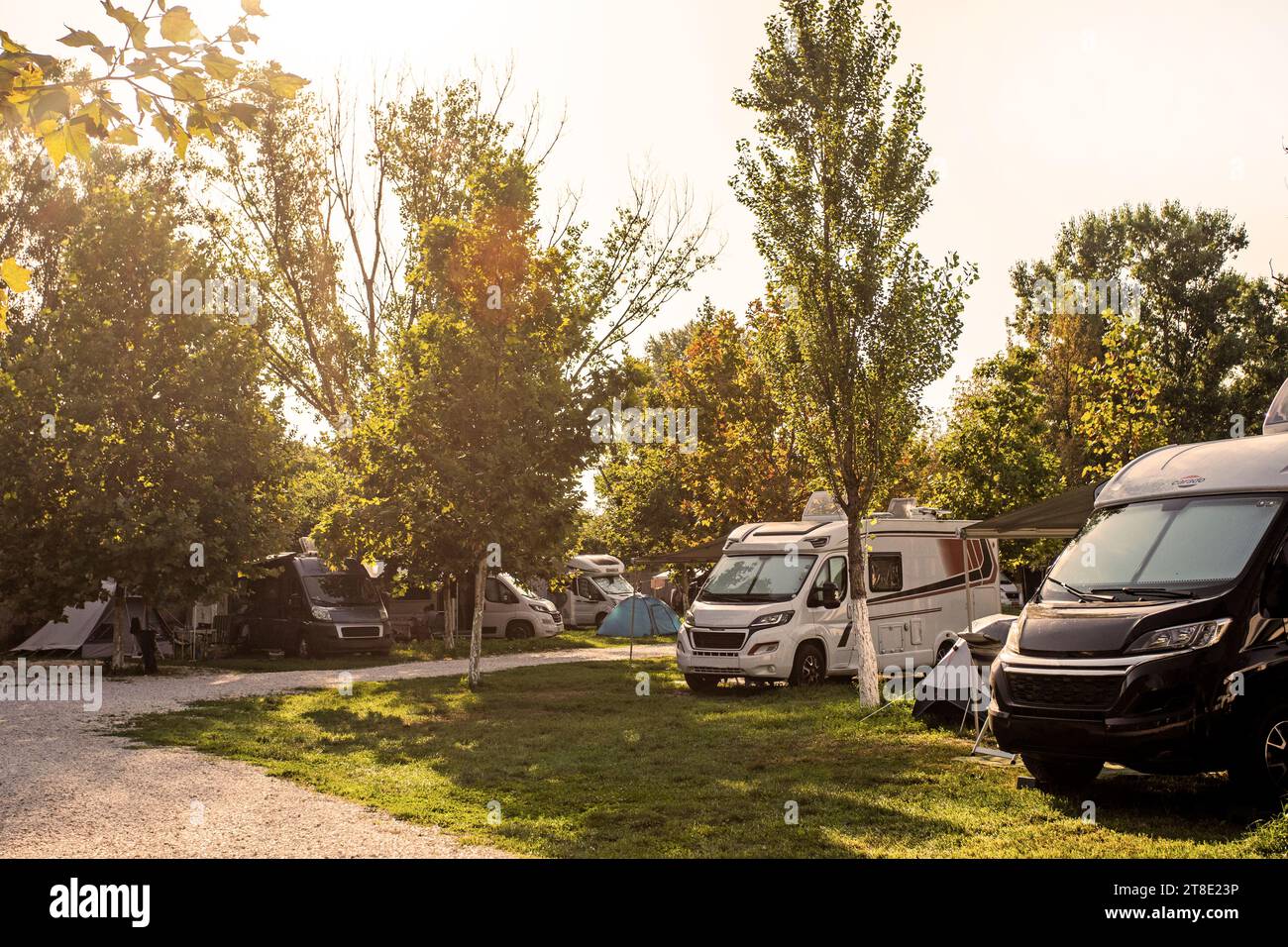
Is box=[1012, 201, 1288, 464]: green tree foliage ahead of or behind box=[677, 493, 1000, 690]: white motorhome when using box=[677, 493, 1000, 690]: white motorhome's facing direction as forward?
behind

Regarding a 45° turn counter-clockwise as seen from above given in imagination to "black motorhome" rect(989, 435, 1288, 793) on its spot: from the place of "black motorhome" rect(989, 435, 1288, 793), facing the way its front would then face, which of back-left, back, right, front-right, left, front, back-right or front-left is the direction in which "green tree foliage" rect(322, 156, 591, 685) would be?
back-right

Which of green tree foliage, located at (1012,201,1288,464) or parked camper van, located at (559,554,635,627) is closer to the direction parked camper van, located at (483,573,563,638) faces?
the green tree foliage

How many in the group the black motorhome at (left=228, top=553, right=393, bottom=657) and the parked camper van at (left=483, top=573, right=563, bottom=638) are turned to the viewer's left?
0

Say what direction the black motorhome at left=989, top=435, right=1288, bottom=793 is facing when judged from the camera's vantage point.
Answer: facing the viewer and to the left of the viewer

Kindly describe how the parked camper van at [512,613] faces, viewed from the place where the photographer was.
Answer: facing the viewer and to the right of the viewer

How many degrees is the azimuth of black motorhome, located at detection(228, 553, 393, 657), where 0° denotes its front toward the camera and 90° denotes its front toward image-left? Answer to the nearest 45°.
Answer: approximately 315°

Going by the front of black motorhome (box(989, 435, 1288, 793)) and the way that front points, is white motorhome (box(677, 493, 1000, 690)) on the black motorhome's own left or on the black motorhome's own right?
on the black motorhome's own right

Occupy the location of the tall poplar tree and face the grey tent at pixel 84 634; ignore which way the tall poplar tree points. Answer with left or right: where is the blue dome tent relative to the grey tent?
right

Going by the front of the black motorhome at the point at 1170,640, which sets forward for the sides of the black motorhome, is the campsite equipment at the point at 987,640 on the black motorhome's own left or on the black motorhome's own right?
on the black motorhome's own right

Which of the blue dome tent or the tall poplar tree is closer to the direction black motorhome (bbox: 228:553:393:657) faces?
the tall poplar tree

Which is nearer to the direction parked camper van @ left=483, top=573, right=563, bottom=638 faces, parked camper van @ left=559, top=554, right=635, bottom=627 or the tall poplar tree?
the tall poplar tree
